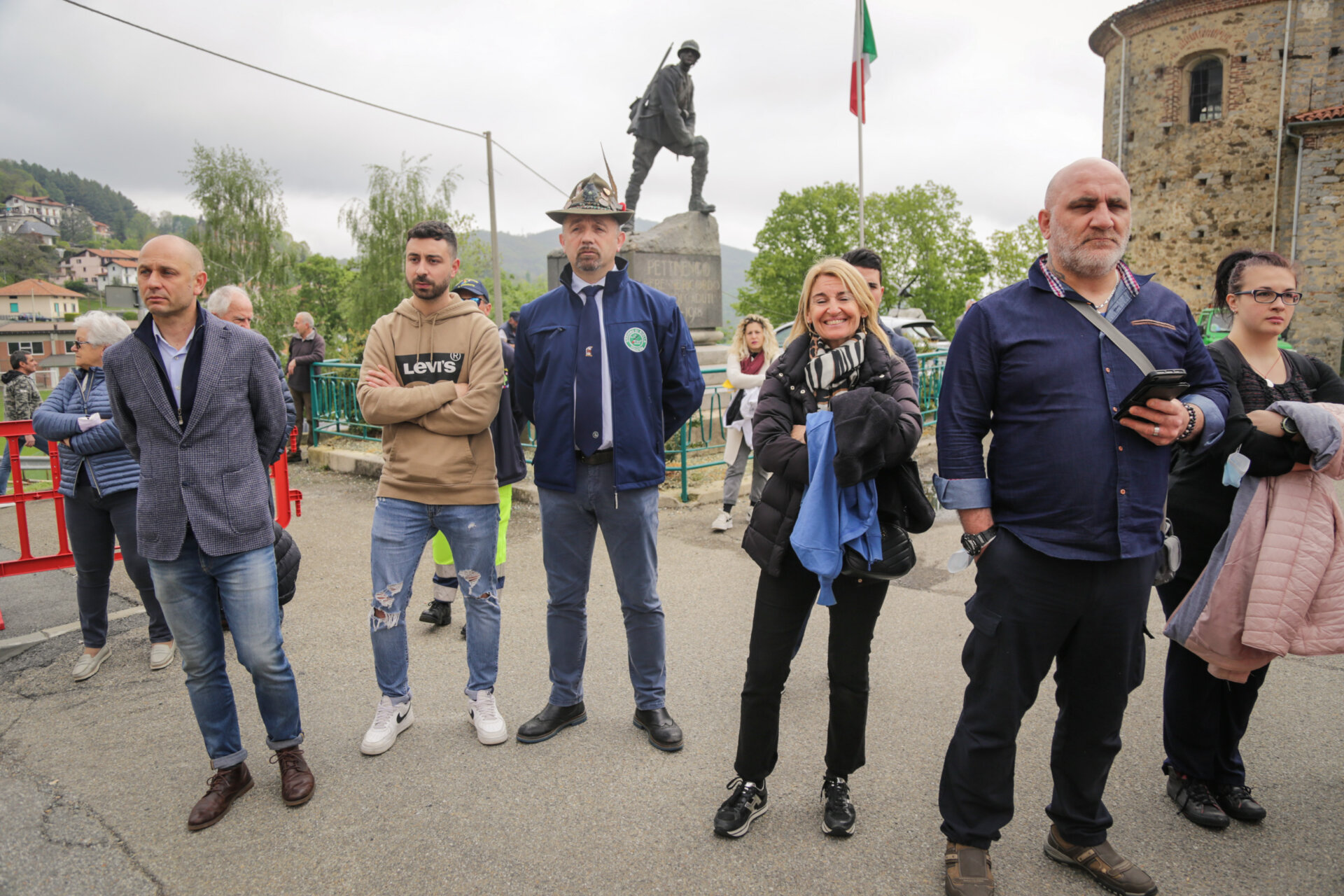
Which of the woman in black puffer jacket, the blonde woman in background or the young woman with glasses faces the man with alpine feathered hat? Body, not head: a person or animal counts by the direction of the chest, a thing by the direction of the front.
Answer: the blonde woman in background

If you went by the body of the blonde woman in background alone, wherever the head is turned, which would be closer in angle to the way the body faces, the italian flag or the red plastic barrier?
the red plastic barrier

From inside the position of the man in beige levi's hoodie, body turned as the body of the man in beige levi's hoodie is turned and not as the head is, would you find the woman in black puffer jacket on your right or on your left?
on your left

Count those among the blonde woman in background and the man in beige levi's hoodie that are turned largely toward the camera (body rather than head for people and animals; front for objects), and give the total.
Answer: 2

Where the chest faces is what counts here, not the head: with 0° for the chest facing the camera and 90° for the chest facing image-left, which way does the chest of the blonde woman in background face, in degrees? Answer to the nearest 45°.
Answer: approximately 0°

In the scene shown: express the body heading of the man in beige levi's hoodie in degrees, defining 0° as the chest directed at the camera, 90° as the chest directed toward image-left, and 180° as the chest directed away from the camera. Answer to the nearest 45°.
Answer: approximately 0°

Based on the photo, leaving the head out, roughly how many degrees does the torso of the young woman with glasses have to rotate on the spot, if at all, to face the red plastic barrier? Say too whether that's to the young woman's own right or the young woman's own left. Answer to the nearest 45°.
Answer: approximately 135° to the young woman's own right

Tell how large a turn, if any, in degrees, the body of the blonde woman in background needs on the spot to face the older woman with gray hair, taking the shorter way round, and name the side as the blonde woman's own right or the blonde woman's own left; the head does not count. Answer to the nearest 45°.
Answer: approximately 45° to the blonde woman's own right

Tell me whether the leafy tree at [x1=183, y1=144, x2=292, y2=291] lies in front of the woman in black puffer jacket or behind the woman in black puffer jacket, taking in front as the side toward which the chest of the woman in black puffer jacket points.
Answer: behind

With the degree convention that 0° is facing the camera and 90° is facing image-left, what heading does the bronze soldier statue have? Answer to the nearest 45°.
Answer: approximately 315°

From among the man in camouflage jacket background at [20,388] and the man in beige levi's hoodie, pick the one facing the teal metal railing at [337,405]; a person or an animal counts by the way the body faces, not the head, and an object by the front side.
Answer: the man in camouflage jacket background

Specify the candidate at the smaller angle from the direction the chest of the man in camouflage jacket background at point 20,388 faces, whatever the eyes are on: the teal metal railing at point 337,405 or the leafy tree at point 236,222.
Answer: the teal metal railing

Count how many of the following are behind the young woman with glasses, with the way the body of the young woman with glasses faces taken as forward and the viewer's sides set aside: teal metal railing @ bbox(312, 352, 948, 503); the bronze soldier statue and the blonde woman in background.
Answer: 3

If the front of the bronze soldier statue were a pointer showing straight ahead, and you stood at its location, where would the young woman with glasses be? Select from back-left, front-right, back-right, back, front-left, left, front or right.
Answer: front-right
